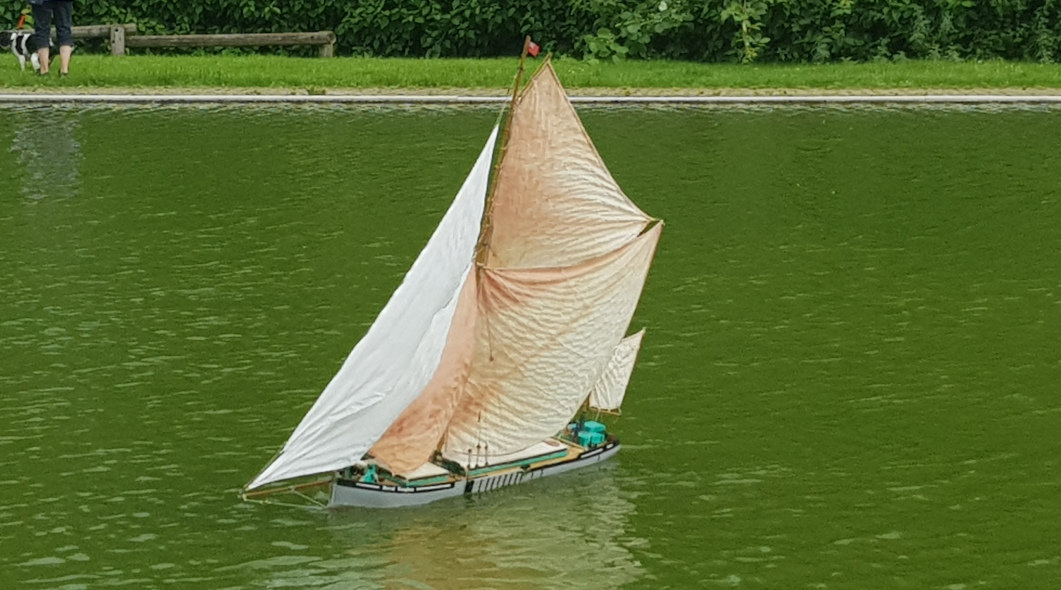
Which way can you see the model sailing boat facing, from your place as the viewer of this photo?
facing the viewer and to the left of the viewer

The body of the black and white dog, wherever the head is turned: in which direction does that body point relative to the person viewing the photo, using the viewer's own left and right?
facing to the left of the viewer

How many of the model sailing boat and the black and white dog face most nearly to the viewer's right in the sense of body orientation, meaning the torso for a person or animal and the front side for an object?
0

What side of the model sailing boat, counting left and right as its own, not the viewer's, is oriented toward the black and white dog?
right

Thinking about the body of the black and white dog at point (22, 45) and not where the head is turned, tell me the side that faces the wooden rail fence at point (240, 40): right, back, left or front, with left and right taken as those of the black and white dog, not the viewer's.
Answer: back

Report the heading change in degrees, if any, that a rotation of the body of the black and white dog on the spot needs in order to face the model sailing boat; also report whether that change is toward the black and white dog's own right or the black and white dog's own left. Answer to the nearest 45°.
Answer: approximately 90° to the black and white dog's own left
